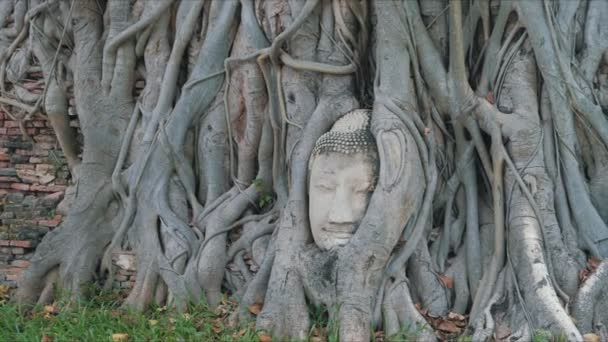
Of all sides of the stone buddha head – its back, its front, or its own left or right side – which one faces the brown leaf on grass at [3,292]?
right

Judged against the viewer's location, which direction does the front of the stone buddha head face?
facing the viewer

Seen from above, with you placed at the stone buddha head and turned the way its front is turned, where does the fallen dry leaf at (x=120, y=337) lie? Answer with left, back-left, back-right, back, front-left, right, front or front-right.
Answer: right

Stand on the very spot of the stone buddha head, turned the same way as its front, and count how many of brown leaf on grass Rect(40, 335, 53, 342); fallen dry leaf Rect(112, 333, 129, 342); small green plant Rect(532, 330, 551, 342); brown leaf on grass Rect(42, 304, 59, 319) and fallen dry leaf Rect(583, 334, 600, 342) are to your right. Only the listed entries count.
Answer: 3

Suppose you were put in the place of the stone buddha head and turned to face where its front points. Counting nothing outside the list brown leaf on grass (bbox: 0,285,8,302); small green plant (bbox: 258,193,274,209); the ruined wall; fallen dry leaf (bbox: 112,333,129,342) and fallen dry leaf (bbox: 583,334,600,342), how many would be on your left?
1

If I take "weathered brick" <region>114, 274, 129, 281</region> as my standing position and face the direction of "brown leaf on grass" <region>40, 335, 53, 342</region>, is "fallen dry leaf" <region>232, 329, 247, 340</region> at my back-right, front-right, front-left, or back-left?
front-left

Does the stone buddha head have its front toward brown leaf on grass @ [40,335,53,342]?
no

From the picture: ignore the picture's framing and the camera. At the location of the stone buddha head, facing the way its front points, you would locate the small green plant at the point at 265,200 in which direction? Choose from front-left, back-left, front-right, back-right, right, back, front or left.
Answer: back-right

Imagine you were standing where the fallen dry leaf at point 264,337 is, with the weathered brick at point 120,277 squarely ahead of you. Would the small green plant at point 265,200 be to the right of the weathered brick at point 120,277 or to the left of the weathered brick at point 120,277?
right

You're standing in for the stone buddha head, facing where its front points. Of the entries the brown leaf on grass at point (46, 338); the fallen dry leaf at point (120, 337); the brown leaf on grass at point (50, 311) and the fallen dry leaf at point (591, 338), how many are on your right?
3

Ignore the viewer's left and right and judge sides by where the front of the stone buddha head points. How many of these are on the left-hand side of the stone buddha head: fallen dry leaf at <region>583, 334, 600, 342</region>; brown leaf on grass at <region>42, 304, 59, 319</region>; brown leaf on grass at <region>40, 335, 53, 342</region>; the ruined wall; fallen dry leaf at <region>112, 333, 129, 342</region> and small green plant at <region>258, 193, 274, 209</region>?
1

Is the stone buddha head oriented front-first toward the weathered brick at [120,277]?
no

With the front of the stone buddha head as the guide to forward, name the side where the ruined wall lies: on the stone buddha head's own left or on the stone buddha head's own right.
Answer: on the stone buddha head's own right

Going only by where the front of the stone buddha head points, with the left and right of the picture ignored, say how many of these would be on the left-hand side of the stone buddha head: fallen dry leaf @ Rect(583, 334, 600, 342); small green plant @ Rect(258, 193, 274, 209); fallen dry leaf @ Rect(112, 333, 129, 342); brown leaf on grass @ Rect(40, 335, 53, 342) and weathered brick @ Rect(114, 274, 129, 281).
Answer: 1

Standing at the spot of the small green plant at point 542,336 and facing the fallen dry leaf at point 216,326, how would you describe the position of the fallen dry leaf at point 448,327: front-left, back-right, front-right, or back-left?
front-right

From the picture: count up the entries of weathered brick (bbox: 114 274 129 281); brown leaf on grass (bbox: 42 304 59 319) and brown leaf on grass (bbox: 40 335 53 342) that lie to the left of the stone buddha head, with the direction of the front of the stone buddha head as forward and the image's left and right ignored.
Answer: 0
